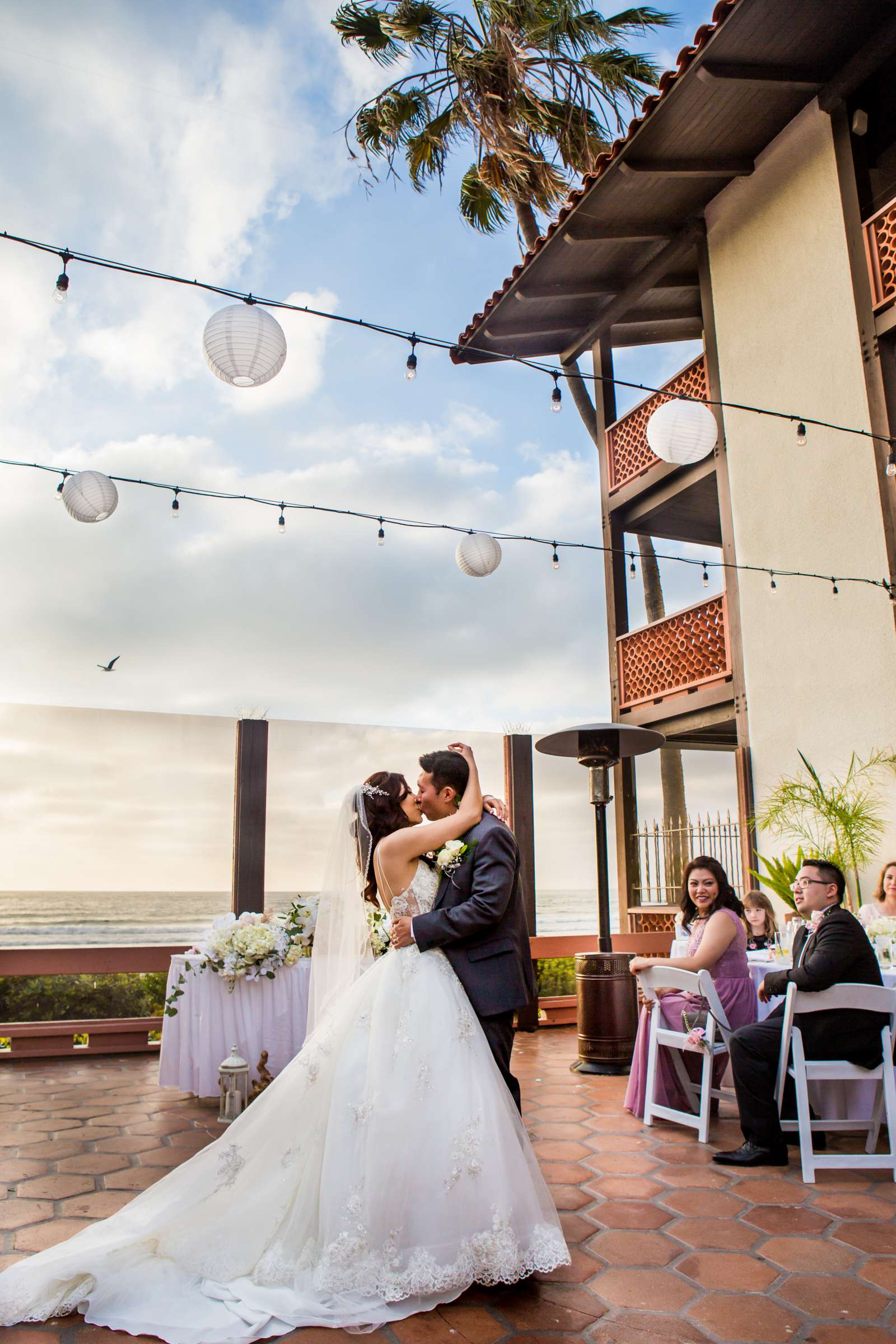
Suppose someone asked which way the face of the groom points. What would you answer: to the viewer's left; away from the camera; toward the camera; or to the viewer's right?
to the viewer's left

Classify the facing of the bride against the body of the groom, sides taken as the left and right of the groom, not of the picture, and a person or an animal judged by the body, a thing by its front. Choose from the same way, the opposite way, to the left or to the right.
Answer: the opposite way

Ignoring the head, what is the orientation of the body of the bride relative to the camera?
to the viewer's right

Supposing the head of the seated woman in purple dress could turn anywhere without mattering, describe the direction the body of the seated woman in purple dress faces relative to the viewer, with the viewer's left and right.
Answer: facing to the left of the viewer

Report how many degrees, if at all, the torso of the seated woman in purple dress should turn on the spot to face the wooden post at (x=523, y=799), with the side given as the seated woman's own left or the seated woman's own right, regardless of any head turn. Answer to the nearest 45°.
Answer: approximately 45° to the seated woman's own right

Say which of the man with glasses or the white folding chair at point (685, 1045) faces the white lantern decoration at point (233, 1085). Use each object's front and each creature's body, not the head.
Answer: the man with glasses

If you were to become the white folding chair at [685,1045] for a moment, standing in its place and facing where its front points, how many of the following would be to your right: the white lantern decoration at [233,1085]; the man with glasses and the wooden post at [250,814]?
1

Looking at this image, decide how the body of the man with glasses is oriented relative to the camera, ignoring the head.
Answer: to the viewer's left

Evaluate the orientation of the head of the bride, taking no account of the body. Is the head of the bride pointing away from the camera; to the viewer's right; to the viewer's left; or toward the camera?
to the viewer's right

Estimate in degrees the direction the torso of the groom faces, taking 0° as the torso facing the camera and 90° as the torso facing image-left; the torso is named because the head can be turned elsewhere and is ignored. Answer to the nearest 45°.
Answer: approximately 90°
